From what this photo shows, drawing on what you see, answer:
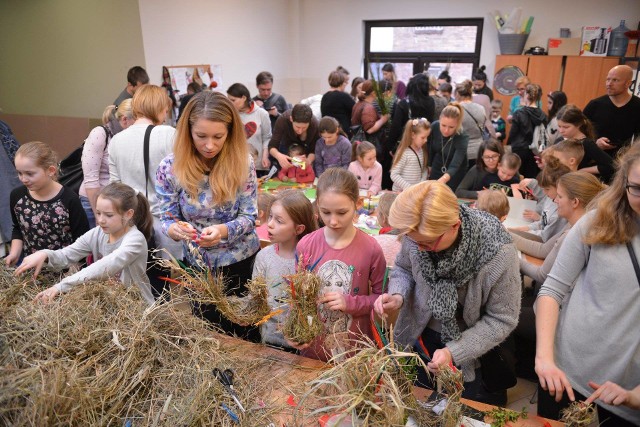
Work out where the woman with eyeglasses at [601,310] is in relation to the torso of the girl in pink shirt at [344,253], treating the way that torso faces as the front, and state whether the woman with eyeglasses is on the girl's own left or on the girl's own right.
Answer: on the girl's own left

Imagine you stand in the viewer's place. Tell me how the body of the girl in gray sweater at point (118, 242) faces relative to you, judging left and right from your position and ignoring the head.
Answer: facing the viewer and to the left of the viewer

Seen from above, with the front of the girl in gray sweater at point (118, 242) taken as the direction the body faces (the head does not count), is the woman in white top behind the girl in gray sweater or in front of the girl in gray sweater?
behind

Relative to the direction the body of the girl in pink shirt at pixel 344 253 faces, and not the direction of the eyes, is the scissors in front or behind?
in front

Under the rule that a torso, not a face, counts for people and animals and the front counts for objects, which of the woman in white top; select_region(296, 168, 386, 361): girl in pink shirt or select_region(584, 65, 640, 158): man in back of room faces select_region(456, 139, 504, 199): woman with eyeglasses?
the man in back of room

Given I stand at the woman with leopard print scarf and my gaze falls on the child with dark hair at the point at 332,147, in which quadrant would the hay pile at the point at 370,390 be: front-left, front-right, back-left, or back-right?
back-left

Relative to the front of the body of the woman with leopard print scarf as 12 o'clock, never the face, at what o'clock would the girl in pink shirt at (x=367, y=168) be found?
The girl in pink shirt is roughly at 4 o'clock from the woman with leopard print scarf.

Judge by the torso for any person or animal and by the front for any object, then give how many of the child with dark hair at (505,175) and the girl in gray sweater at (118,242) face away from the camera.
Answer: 0

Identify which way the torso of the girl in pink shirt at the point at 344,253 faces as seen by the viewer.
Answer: toward the camera

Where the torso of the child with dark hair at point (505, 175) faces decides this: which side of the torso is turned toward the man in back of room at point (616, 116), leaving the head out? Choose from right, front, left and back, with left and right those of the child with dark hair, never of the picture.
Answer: back
